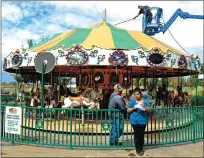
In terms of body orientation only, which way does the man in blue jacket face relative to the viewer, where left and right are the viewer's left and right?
facing to the right of the viewer

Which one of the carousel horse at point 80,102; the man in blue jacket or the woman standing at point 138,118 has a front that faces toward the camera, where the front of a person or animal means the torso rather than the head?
the woman standing

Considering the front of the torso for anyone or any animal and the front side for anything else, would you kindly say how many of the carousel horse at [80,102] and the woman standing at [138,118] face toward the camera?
1

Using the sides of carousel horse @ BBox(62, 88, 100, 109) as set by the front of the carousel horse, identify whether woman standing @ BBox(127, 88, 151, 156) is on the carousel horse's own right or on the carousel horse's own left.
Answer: on the carousel horse's own right

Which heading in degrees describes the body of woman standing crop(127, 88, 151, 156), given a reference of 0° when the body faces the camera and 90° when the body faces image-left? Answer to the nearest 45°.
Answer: approximately 0°

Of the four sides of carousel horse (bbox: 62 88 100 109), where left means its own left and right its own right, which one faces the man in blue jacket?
right

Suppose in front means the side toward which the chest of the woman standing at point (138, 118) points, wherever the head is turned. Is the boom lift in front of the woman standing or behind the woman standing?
behind
